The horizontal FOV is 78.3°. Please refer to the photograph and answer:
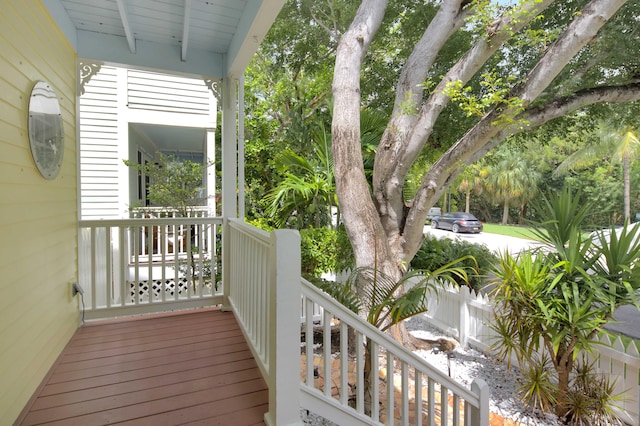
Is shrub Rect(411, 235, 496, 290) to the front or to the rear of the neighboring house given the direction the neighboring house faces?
to the front

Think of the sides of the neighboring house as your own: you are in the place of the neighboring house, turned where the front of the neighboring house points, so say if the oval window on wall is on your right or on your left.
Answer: on your right

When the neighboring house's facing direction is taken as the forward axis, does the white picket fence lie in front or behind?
in front

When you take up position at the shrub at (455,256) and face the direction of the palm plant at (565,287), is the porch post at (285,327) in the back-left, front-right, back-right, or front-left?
front-right
